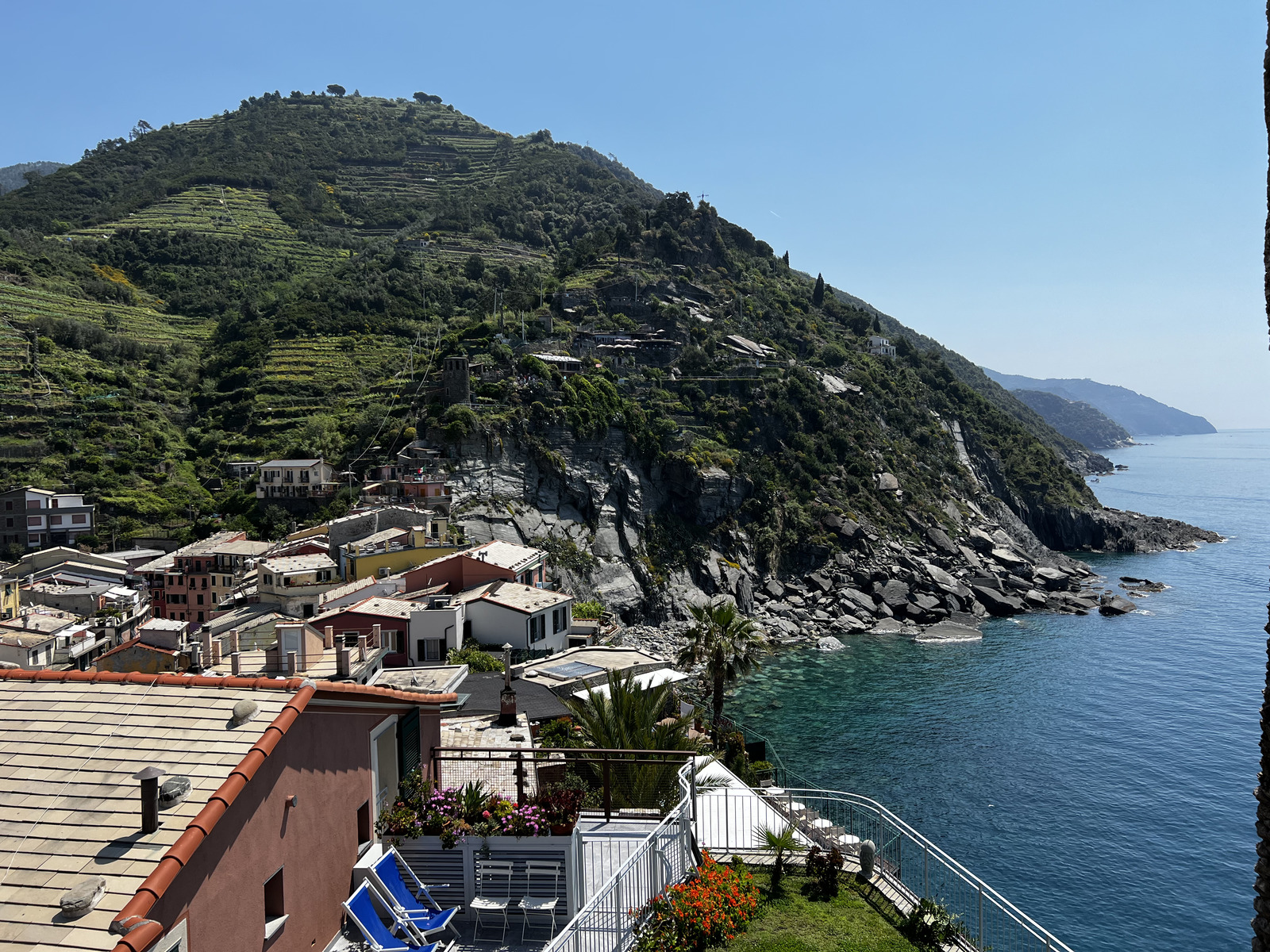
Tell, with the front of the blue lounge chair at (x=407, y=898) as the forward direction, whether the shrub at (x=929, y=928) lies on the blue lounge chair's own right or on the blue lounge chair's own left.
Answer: on the blue lounge chair's own left

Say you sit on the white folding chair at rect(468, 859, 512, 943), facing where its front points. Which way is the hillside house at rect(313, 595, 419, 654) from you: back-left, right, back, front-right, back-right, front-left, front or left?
back

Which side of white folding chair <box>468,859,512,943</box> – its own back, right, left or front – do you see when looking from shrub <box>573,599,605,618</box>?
back

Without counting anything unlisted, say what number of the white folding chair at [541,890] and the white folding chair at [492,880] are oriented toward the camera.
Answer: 2

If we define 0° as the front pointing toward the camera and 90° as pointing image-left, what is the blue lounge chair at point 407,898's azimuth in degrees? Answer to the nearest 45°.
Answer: approximately 315°

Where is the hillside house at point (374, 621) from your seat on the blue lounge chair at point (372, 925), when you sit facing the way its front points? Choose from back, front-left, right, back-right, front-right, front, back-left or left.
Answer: back-left

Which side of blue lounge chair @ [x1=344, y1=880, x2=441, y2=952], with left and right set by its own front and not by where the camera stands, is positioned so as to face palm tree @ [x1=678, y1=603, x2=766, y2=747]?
left

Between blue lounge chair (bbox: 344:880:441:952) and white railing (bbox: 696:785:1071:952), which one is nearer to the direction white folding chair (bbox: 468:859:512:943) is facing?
the blue lounge chair

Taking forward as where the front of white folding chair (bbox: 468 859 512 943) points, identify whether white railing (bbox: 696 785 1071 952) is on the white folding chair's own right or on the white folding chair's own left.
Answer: on the white folding chair's own left

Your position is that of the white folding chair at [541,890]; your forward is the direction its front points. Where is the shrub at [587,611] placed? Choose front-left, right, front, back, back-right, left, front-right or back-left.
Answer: back

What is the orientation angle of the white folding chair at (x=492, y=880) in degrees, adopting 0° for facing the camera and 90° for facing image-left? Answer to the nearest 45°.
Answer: approximately 0°
